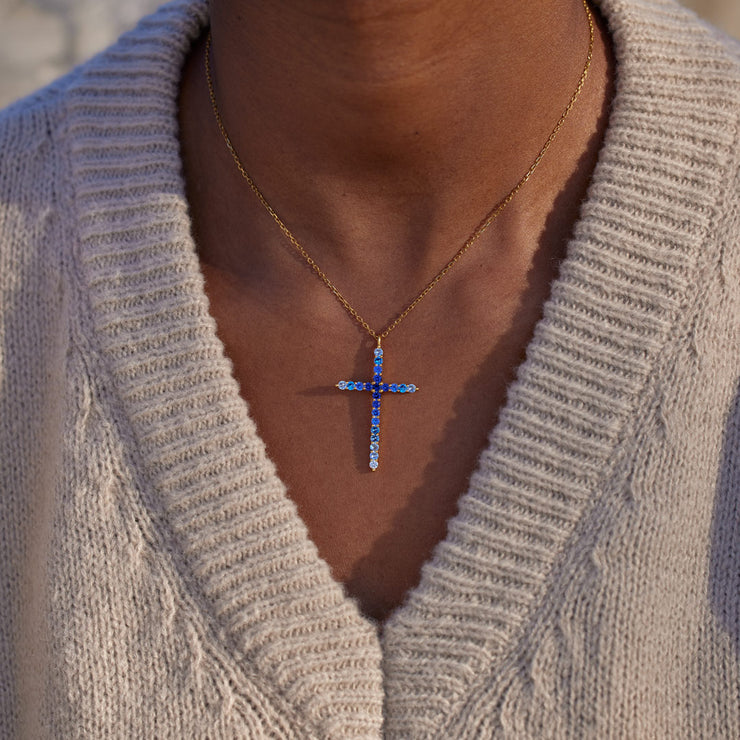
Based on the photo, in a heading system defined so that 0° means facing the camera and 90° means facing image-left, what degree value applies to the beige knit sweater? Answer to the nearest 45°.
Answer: approximately 0°
